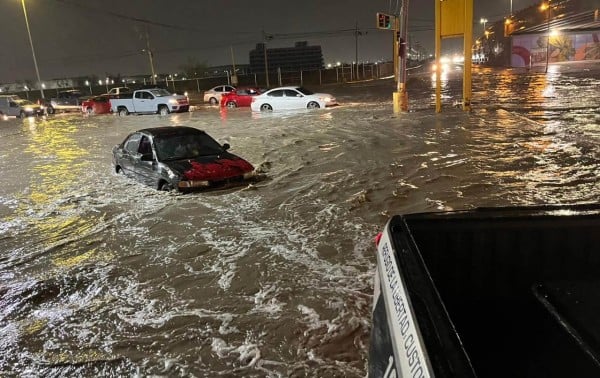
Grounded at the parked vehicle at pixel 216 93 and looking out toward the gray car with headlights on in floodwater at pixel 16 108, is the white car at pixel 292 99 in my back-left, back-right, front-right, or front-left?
back-left

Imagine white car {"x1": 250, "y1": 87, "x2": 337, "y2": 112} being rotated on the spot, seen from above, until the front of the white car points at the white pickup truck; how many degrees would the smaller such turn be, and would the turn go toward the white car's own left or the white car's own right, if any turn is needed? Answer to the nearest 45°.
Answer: approximately 180°

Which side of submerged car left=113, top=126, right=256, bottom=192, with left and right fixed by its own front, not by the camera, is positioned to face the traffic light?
left

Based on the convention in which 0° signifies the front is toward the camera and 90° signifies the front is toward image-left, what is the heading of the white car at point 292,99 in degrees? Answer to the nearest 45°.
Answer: approximately 270°

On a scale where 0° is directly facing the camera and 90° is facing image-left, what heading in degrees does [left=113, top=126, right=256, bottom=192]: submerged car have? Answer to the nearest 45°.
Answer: approximately 315°

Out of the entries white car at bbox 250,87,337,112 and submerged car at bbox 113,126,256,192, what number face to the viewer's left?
0

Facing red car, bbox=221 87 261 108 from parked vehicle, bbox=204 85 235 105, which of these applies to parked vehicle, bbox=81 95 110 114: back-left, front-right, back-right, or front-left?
back-right

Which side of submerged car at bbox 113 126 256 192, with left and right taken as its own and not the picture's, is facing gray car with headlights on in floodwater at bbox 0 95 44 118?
back

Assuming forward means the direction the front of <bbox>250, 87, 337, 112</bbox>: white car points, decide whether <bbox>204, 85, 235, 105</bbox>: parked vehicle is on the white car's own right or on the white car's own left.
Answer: on the white car's own left
